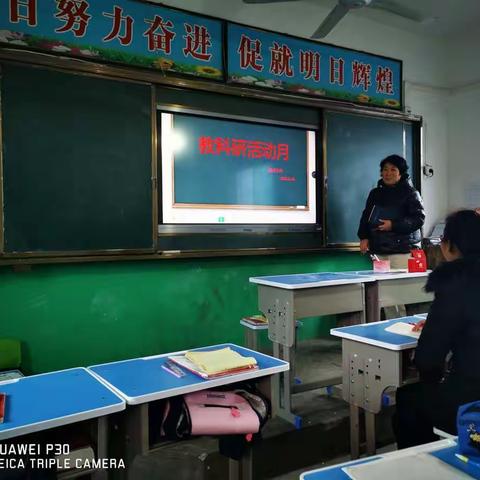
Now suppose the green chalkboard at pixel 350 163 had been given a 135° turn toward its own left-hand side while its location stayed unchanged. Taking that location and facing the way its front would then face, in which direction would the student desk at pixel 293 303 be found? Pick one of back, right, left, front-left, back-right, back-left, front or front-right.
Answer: back

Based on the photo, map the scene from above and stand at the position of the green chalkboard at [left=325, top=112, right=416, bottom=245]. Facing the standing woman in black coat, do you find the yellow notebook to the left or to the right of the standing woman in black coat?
right

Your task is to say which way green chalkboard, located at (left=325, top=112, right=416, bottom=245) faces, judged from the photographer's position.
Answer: facing the viewer and to the right of the viewer

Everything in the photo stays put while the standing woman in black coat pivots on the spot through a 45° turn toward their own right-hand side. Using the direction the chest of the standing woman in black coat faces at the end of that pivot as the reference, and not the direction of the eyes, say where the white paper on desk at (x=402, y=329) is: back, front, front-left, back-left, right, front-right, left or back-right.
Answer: left

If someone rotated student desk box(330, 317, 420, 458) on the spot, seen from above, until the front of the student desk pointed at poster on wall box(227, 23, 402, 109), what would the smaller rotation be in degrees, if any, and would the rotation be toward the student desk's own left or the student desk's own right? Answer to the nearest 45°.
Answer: approximately 135° to the student desk's own left

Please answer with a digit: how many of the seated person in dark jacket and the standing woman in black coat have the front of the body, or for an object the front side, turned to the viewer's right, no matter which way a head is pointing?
0

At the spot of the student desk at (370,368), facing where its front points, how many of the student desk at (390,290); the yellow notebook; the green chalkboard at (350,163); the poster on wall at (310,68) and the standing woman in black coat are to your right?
1

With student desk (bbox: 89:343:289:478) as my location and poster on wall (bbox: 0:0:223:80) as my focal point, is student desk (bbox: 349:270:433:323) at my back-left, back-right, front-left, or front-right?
front-right

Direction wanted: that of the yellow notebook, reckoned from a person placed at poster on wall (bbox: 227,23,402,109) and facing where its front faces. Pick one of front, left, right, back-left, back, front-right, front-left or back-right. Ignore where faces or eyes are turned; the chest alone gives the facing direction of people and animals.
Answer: front-right

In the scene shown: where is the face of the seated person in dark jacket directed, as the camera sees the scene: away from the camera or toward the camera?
away from the camera

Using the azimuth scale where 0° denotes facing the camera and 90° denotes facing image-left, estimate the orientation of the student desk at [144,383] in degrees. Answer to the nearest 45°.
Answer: approximately 315°

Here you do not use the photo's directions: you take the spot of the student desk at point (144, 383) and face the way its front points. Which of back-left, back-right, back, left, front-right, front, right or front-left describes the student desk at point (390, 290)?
left

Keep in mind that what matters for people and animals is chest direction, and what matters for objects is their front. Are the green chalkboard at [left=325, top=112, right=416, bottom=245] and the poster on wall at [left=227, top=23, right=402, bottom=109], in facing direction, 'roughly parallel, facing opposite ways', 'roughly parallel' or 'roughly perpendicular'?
roughly parallel
